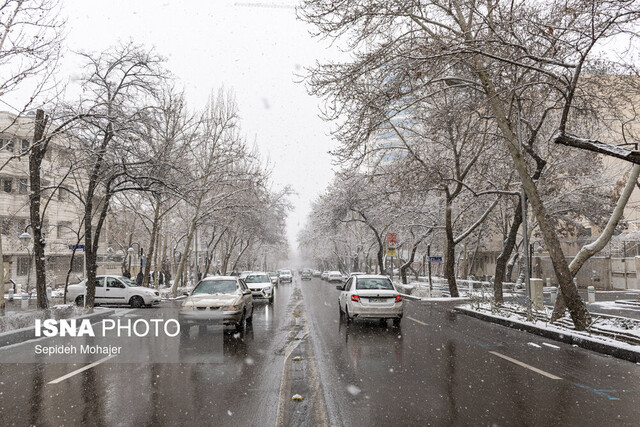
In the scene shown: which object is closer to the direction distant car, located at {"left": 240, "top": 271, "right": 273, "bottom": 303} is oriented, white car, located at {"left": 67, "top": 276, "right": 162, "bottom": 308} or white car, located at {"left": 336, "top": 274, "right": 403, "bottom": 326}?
the white car, located at {"left": 336, "top": 274, "right": 403, "bottom": 326}

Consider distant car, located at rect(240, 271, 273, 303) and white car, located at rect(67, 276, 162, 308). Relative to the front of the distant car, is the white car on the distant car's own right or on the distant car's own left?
on the distant car's own right

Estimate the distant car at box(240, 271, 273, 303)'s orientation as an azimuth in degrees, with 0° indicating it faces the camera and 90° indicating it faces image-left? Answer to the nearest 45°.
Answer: approximately 0°

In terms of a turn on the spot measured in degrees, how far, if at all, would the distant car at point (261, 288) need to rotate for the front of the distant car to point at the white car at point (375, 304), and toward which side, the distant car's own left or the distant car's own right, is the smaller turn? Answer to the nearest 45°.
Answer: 0° — it already faces it

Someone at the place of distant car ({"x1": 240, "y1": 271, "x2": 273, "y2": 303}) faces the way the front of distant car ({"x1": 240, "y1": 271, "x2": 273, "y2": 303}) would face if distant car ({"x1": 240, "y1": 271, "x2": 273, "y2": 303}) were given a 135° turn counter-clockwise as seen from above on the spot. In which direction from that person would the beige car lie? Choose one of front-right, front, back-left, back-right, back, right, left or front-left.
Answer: back-right

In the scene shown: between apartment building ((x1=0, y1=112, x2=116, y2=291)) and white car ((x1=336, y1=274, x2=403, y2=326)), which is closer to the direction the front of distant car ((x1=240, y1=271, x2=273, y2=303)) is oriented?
the white car
